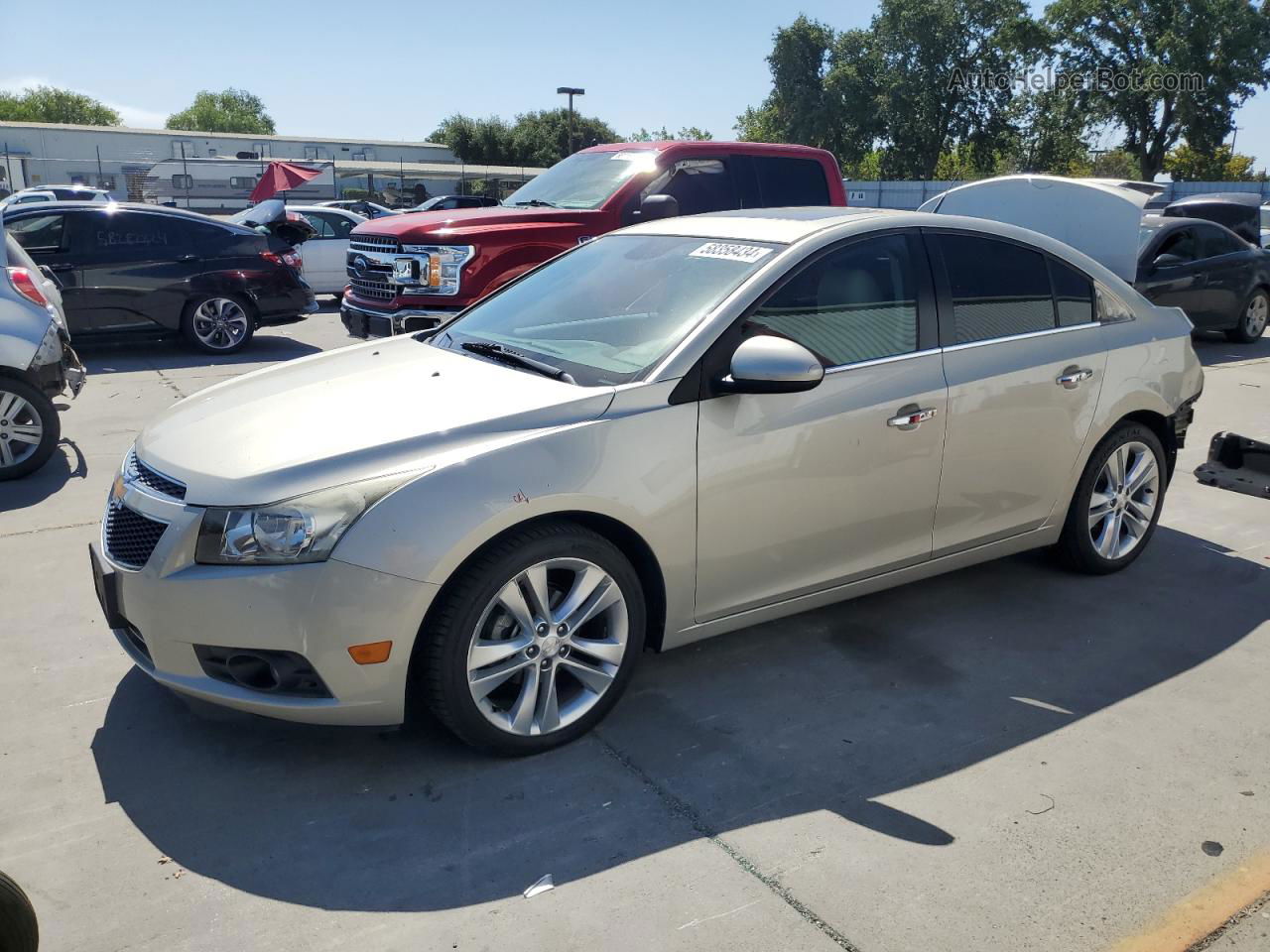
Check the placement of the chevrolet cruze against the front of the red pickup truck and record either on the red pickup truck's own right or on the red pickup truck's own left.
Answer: on the red pickup truck's own left

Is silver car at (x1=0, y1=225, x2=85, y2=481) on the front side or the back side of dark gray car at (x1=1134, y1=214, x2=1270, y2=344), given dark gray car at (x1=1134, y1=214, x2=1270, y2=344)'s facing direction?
on the front side

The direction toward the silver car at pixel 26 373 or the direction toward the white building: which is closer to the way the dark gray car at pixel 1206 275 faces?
the silver car

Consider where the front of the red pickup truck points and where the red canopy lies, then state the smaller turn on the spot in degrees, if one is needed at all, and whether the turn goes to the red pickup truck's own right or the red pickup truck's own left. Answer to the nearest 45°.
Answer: approximately 135° to the red pickup truck's own right

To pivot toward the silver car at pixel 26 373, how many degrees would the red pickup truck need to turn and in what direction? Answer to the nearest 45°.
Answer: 0° — it already faces it

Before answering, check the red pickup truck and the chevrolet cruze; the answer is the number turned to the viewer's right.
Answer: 0

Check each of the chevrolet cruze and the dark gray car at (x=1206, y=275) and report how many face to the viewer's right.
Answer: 0

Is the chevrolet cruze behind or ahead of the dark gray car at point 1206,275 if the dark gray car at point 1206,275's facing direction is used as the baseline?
ahead

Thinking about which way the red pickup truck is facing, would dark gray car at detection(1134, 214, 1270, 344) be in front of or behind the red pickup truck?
behind

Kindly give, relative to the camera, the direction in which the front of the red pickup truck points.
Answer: facing the viewer and to the left of the viewer

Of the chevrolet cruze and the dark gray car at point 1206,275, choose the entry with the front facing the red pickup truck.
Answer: the dark gray car
